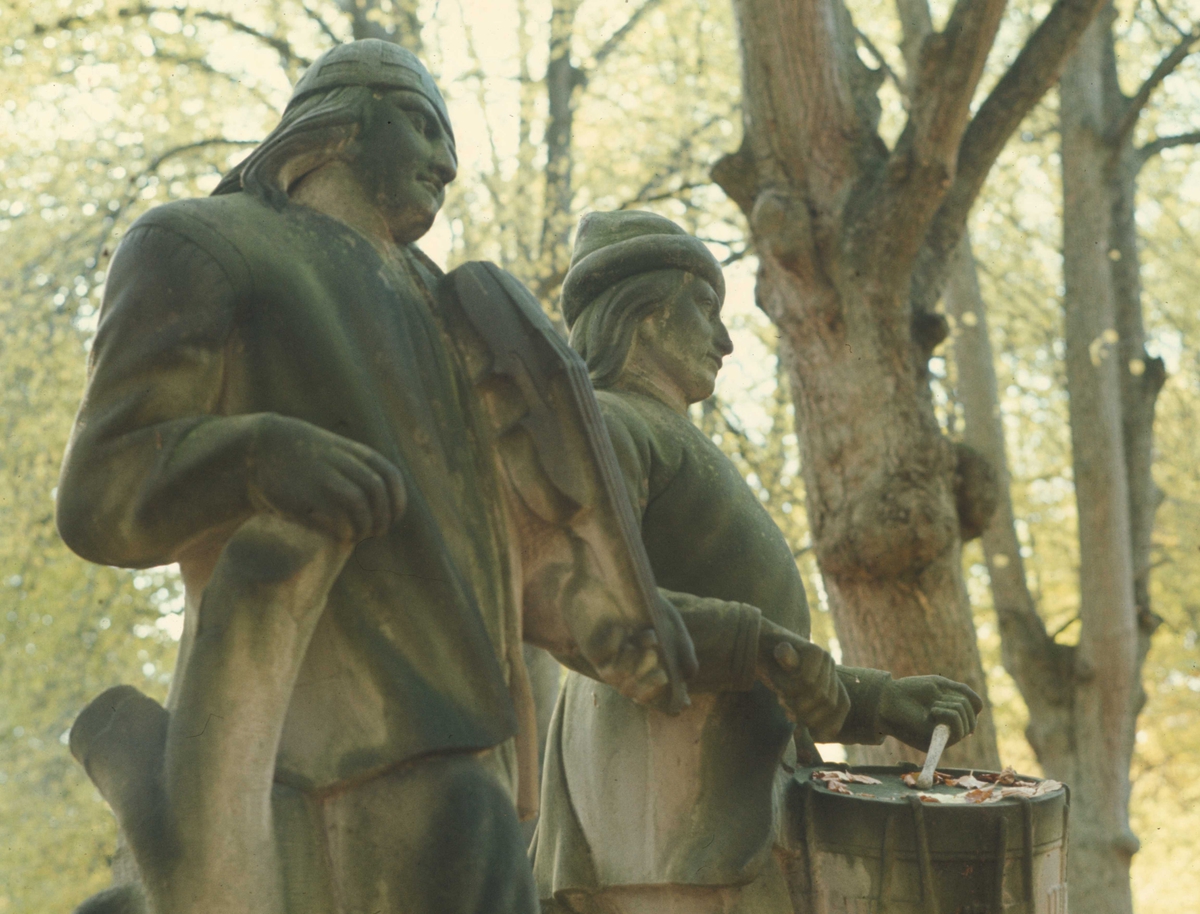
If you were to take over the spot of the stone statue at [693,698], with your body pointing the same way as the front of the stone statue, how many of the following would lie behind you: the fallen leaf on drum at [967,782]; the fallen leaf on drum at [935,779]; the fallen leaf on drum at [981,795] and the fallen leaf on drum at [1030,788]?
0

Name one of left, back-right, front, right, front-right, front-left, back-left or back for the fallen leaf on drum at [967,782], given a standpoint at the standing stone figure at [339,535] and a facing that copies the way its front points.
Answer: left

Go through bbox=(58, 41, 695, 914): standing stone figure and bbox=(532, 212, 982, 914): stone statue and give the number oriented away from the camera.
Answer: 0

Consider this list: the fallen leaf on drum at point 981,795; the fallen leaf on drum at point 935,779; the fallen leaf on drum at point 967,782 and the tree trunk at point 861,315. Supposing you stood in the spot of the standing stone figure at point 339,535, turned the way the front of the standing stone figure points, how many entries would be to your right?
0

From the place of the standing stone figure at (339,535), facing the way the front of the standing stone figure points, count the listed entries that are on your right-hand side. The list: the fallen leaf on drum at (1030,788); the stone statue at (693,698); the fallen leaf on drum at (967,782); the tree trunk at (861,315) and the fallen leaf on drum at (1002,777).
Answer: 0

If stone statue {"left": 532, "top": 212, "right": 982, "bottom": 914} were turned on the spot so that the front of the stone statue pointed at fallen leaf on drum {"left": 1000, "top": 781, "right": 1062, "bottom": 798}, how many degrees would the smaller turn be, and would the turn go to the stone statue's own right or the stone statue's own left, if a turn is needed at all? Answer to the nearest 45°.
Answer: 0° — it already faces it

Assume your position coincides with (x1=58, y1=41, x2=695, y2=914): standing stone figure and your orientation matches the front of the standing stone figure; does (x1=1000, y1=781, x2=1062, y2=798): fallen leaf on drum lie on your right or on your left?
on your left

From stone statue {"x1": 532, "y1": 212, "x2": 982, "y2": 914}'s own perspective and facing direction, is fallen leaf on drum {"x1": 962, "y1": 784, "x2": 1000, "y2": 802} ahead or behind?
ahead

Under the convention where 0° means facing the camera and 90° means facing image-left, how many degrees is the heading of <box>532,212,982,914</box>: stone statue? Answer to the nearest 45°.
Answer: approximately 270°

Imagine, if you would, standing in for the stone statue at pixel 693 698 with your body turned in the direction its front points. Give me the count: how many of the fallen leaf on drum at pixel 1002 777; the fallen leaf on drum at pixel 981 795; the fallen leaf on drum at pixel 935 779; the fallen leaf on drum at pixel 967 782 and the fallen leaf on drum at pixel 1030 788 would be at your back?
0

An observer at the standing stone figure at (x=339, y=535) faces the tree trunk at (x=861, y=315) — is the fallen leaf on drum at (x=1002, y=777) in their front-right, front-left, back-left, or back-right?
front-right

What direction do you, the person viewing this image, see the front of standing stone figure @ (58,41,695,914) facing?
facing the viewer and to the right of the viewer

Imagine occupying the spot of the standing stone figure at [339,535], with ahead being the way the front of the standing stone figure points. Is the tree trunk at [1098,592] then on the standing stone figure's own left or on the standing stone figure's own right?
on the standing stone figure's own left

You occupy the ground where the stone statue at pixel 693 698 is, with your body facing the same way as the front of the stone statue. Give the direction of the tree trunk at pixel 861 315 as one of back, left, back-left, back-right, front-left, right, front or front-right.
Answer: left

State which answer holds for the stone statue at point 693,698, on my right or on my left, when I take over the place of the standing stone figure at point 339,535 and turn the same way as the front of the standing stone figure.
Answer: on my left

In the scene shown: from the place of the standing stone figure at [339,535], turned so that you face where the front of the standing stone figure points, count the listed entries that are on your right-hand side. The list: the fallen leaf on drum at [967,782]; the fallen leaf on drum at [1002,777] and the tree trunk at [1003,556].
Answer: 0

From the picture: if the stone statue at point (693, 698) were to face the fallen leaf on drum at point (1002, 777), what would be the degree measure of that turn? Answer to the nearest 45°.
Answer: approximately 45° to its left
